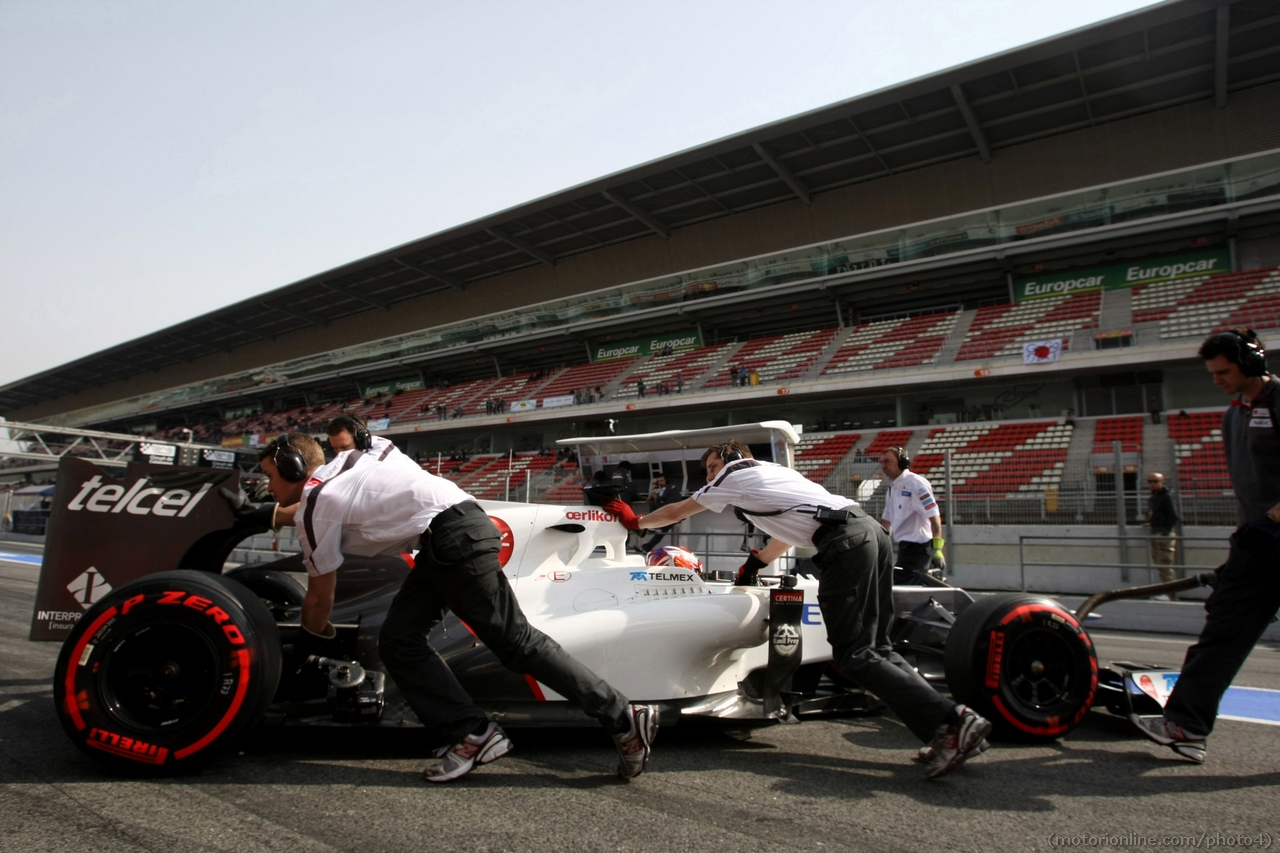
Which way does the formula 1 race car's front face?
to the viewer's right

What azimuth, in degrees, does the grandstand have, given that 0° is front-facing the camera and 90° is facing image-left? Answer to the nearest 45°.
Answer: approximately 45°

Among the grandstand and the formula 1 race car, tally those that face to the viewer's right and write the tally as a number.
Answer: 1

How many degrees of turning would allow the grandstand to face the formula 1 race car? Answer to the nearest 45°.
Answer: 0° — it already faces it

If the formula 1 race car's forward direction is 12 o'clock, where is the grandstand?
The grandstand is roughly at 10 o'clock from the formula 1 race car.
